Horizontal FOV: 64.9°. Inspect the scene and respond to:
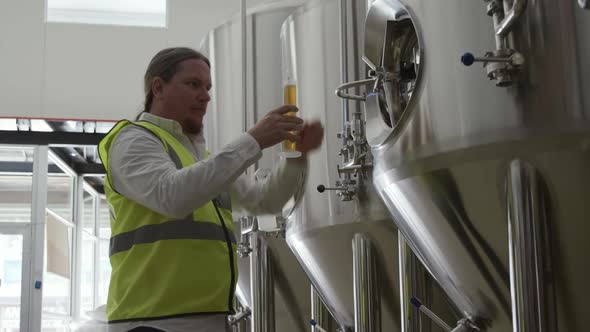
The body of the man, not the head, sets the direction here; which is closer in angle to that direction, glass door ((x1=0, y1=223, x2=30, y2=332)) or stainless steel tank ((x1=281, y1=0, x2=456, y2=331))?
the stainless steel tank

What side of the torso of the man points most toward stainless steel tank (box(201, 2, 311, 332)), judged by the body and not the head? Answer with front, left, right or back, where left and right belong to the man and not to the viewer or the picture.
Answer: left

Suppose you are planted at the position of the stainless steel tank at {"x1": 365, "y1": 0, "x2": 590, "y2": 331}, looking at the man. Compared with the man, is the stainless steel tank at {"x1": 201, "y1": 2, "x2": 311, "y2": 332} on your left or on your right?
right

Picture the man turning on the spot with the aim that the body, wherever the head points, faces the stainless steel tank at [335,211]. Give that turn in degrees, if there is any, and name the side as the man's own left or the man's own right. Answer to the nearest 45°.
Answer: approximately 45° to the man's own left

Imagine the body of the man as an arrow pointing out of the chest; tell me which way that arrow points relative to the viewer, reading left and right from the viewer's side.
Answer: facing to the right of the viewer

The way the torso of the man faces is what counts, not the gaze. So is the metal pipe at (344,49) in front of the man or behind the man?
in front

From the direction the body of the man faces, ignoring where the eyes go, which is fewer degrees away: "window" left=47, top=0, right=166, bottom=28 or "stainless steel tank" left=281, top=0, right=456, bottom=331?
the stainless steel tank

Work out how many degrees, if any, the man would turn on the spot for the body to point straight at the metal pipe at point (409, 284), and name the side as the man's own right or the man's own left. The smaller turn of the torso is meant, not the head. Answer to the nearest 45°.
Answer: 0° — they already face it

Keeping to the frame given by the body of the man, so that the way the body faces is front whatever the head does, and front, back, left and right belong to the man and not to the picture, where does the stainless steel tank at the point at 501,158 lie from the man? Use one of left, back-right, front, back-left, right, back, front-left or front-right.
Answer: front-right
